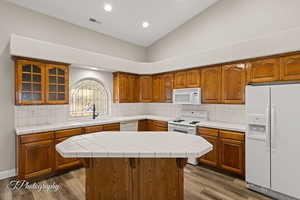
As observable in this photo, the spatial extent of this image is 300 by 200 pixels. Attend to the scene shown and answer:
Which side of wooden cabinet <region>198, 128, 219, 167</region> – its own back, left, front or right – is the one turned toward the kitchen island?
front

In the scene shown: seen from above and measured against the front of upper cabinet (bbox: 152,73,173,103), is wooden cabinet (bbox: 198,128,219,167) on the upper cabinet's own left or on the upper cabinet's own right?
on the upper cabinet's own left

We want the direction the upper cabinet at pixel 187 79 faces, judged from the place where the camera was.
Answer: facing the viewer and to the left of the viewer

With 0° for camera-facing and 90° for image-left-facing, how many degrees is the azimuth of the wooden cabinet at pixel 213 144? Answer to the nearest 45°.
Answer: approximately 45°

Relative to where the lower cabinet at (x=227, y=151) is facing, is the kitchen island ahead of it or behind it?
ahead

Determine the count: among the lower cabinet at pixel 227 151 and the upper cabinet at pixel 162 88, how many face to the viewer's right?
0

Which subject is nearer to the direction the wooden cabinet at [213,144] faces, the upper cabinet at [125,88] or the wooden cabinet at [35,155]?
the wooden cabinet

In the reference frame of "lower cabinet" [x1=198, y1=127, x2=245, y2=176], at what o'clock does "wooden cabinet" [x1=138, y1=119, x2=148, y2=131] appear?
The wooden cabinet is roughly at 2 o'clock from the lower cabinet.

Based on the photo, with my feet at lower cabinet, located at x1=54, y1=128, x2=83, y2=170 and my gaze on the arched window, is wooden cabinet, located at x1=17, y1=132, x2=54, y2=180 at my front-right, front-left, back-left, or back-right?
back-left

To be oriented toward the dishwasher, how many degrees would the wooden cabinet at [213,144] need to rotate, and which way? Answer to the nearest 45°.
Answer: approximately 45° to its right

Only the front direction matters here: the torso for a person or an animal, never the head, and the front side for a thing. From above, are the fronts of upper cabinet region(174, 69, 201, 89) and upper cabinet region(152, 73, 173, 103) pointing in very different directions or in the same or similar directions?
same or similar directions

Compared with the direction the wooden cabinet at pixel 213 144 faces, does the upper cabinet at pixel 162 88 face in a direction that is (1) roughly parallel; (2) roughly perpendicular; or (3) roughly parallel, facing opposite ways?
roughly parallel

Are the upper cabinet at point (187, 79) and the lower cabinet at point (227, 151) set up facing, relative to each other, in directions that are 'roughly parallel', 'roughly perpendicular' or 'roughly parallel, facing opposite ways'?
roughly parallel

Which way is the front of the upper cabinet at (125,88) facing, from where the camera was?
facing the viewer and to the right of the viewer
